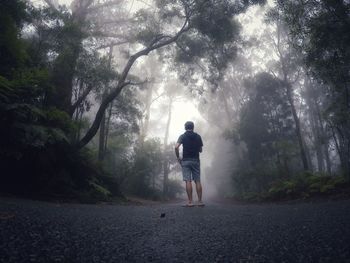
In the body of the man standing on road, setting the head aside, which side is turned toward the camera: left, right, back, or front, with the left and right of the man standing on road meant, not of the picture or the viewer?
back

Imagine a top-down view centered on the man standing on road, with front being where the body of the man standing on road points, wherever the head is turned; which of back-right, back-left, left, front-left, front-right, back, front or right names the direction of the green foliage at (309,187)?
front-right

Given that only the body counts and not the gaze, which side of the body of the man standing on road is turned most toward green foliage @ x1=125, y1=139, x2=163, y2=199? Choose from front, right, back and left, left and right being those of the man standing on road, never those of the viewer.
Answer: front

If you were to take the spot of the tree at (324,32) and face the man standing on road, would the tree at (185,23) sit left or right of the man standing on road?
right
